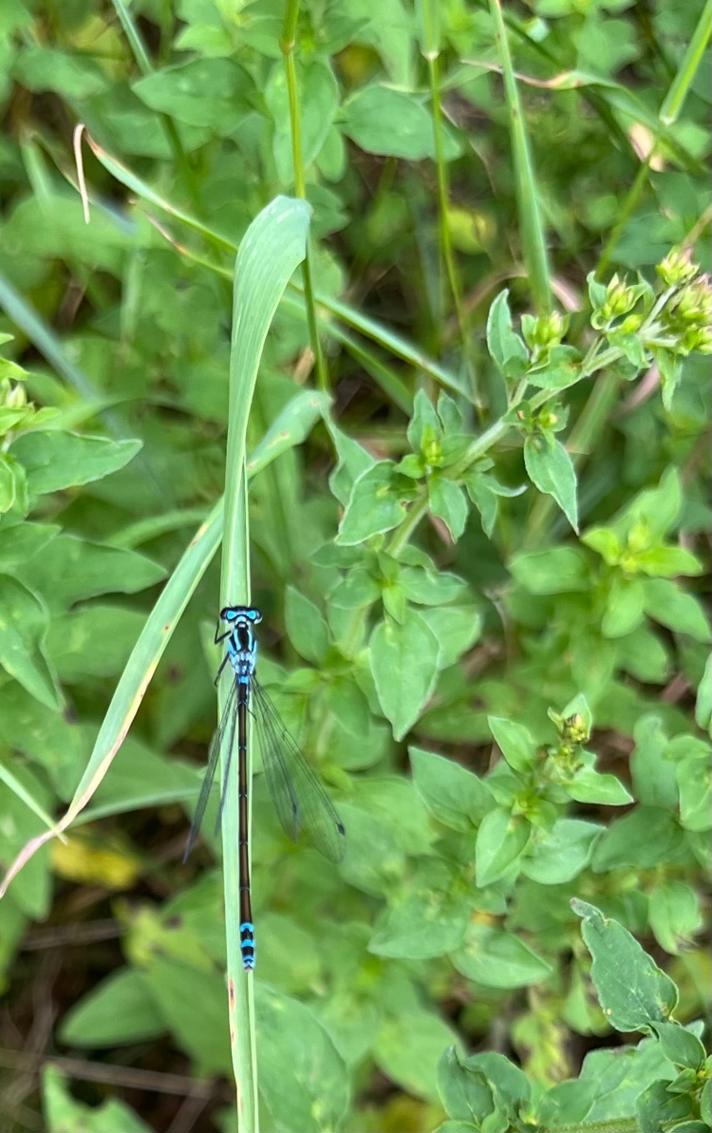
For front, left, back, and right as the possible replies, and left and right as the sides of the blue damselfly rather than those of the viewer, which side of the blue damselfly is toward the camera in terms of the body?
back
